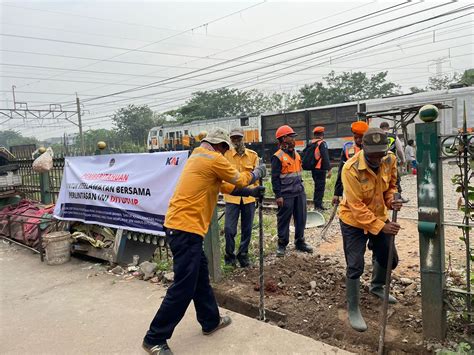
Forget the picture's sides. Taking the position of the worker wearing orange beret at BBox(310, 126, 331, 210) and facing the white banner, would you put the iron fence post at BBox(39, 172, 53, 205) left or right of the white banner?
right

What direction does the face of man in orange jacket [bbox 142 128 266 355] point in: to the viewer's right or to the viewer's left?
to the viewer's right

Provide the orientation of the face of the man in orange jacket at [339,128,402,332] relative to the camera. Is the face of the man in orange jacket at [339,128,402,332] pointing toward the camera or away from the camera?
toward the camera

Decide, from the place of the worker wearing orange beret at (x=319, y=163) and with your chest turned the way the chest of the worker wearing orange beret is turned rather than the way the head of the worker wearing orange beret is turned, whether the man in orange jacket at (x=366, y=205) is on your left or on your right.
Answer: on your left

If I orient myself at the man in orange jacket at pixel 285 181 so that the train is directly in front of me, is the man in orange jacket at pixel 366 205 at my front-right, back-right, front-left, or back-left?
back-right

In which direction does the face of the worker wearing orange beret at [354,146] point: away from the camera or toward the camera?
toward the camera
